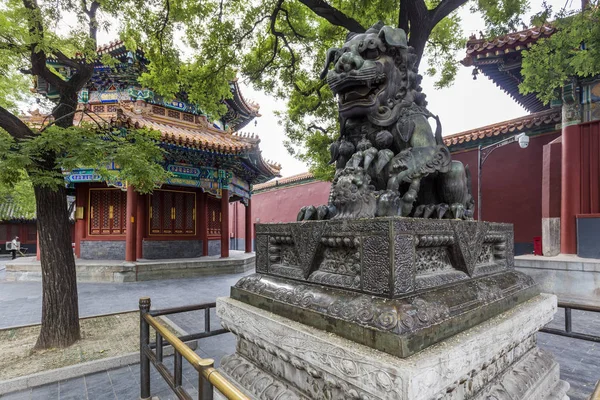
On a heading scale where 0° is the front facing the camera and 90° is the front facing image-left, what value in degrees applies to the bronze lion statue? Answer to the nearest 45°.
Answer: approximately 45°

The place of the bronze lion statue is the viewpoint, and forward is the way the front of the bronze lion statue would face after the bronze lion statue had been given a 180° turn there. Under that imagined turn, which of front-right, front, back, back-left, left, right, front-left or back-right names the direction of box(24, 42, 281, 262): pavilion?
left
